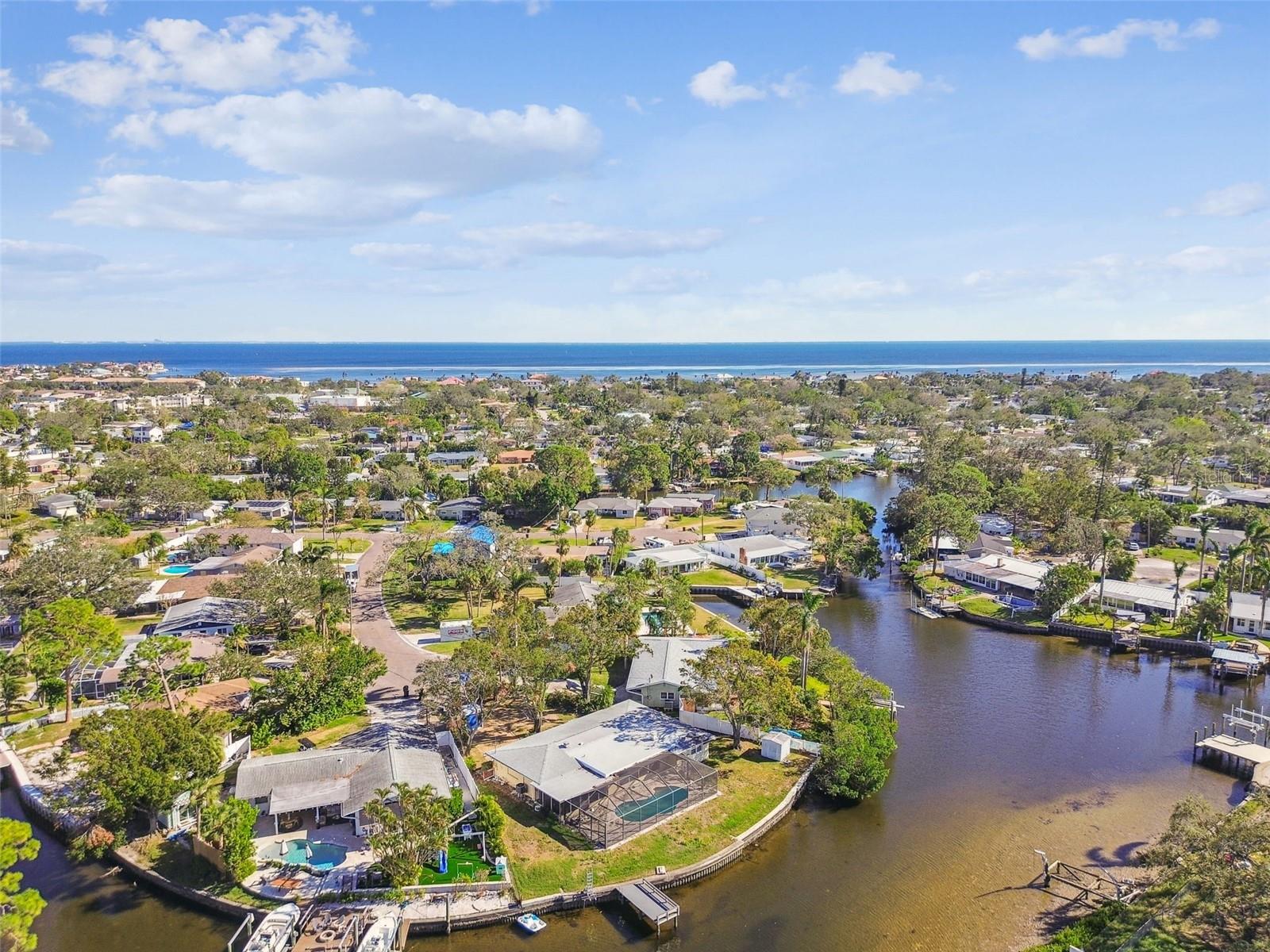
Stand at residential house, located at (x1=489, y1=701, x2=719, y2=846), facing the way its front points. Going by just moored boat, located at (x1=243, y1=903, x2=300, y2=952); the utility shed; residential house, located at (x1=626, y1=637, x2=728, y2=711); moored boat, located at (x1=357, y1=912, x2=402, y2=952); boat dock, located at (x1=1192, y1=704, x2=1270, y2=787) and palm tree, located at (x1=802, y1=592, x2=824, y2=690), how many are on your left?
2

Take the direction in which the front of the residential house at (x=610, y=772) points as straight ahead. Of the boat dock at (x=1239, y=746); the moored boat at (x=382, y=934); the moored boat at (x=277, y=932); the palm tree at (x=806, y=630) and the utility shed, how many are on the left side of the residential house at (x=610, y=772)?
2

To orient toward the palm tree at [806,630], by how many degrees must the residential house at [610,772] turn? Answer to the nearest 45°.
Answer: approximately 90° to its right

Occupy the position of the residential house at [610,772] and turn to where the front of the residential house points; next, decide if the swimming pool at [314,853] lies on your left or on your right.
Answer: on your left

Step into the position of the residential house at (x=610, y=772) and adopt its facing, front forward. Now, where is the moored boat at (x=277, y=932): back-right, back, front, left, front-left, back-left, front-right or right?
left

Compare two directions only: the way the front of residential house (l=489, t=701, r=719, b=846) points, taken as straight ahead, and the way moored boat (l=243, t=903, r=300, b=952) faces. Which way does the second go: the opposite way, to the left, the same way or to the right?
to the right

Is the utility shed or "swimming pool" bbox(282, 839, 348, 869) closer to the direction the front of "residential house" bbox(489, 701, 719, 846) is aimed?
the swimming pool

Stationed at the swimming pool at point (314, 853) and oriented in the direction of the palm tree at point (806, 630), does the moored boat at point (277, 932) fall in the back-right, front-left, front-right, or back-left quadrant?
back-right

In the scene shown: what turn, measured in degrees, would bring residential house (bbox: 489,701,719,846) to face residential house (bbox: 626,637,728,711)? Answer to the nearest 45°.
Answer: approximately 45° to its right

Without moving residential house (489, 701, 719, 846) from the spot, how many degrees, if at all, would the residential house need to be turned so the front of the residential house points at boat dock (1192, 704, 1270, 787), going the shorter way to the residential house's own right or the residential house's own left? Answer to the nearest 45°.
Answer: approximately 135° to the residential house's own right

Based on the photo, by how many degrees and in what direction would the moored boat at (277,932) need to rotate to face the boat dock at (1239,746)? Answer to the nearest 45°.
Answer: approximately 45° to its right

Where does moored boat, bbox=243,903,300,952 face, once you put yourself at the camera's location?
facing away from the viewer and to the right of the viewer

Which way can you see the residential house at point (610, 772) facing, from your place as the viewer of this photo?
facing away from the viewer and to the left of the viewer

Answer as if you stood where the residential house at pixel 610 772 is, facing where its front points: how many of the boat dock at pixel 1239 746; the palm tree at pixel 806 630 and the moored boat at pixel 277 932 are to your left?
1

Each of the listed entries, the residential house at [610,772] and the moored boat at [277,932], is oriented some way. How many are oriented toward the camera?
0

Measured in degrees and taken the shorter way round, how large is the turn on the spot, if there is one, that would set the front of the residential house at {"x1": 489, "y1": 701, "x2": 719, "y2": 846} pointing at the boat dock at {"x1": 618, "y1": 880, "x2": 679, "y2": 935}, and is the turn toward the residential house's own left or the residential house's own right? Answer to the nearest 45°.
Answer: approximately 135° to the residential house's own left
